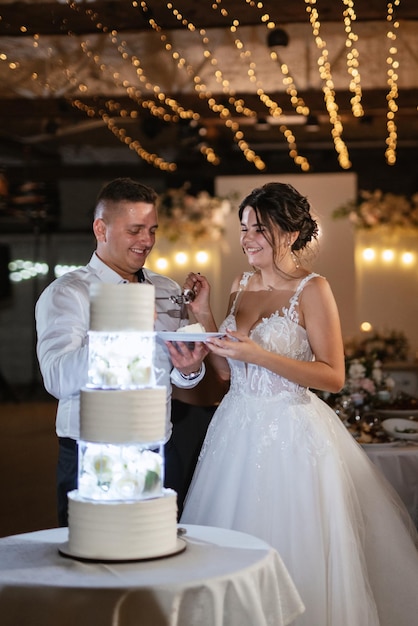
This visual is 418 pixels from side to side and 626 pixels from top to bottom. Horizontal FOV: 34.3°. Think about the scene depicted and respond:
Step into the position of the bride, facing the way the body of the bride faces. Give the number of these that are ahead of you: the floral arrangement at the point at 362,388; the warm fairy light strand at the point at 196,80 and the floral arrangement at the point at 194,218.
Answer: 0

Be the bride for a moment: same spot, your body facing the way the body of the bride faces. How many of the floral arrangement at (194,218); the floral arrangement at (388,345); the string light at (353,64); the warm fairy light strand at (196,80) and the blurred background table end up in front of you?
0

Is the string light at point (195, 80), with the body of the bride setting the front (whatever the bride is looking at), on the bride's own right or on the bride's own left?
on the bride's own right

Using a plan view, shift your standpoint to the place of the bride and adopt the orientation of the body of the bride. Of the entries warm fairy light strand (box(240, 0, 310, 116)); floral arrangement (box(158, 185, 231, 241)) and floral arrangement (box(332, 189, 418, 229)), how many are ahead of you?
0

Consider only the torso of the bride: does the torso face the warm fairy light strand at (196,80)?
no

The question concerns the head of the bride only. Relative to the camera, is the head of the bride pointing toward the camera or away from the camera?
toward the camera

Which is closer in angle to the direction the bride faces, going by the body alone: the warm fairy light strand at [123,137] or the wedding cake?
the wedding cake

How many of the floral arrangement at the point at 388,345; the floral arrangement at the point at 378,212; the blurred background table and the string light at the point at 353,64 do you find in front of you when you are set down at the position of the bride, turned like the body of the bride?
0

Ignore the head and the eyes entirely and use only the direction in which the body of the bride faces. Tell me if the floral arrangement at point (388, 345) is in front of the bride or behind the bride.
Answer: behind

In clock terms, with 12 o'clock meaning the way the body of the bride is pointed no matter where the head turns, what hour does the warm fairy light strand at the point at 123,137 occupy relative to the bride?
The warm fairy light strand is roughly at 4 o'clock from the bride.

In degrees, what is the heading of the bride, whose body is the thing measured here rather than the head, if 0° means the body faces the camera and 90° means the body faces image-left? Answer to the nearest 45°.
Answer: approximately 45°

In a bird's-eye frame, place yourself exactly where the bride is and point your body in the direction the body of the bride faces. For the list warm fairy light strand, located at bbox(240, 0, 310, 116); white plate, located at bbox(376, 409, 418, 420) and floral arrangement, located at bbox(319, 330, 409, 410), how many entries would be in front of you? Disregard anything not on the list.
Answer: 0

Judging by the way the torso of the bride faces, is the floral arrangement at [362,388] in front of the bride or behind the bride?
behind

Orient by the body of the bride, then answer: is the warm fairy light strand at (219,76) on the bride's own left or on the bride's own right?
on the bride's own right

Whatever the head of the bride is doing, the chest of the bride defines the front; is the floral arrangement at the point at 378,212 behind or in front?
behind
